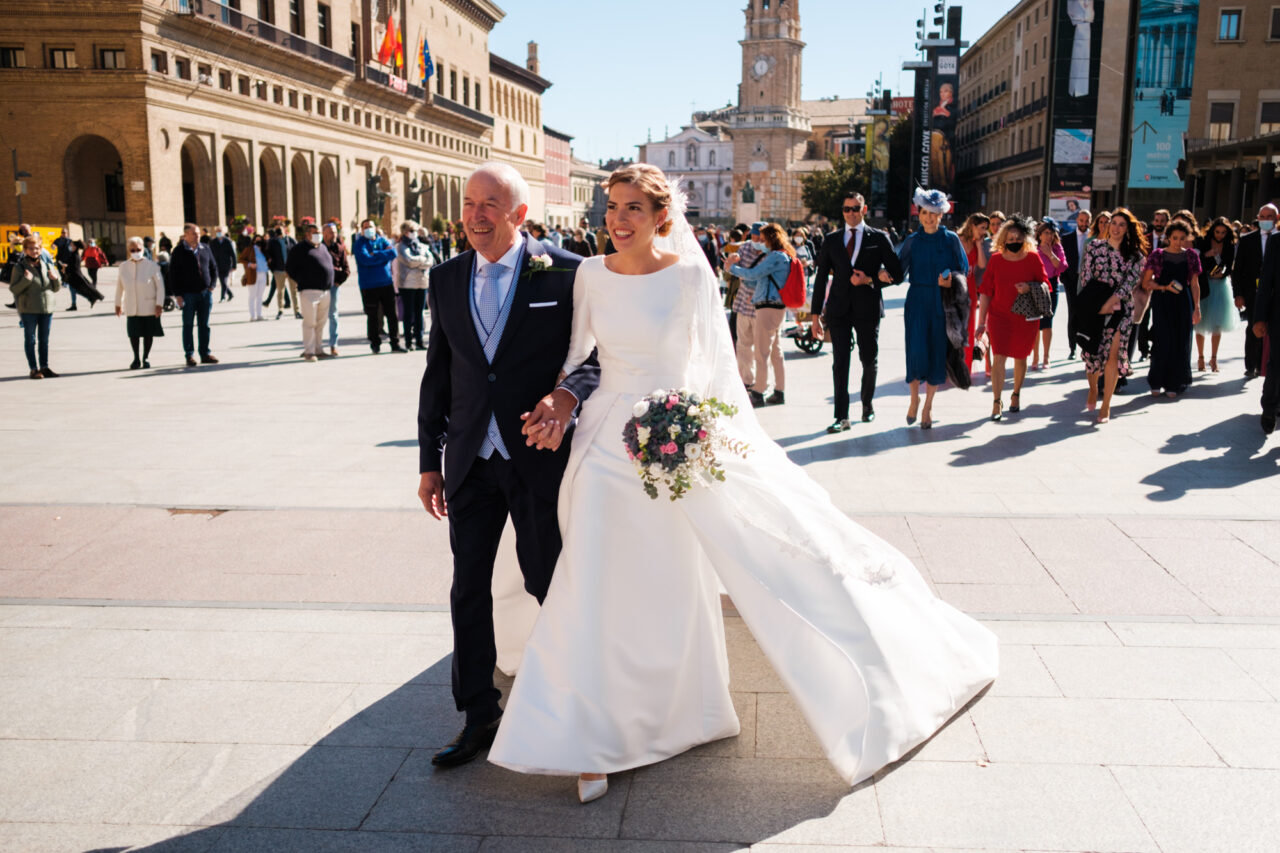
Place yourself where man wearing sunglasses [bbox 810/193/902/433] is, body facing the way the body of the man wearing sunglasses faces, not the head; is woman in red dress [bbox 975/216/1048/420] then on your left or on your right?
on your left

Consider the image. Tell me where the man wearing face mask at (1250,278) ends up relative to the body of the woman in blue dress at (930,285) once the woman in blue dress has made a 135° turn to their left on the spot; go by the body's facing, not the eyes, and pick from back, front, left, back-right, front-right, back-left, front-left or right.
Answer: front

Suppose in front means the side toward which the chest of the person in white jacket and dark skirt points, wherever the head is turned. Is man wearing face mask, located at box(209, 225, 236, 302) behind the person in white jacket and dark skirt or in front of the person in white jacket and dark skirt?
behind

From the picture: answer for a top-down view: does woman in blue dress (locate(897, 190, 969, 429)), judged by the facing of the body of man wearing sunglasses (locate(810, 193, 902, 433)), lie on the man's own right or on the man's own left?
on the man's own left

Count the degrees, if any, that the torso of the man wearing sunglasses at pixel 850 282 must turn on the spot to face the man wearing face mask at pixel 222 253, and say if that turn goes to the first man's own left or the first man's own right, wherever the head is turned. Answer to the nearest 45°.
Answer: approximately 135° to the first man's own right

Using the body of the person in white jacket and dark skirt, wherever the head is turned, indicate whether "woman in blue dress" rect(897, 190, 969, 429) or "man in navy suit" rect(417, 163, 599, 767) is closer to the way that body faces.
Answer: the man in navy suit

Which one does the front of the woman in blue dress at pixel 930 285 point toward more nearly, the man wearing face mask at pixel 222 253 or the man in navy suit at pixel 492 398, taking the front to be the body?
the man in navy suit
